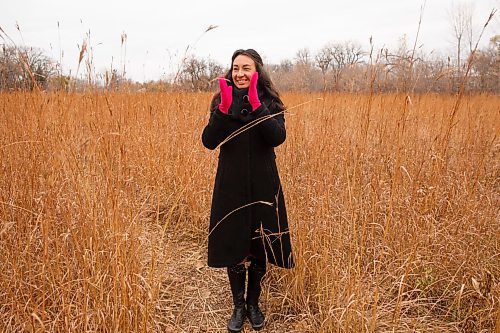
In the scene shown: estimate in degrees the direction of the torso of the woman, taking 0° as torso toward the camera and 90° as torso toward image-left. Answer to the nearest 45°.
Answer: approximately 0°

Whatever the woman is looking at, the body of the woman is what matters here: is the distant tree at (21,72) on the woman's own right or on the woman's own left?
on the woman's own right
